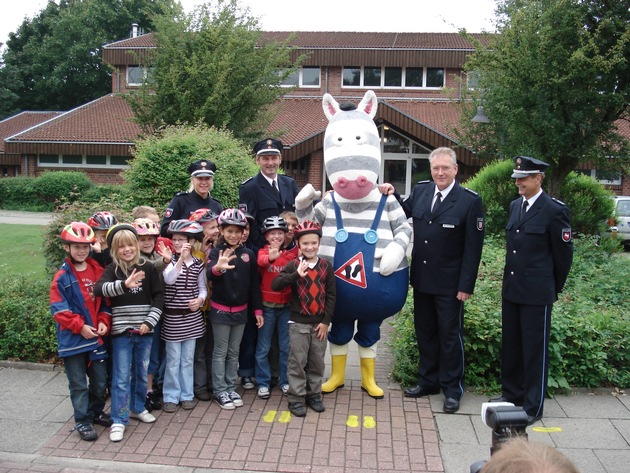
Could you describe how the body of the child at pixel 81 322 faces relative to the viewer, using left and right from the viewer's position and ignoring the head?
facing the viewer and to the right of the viewer

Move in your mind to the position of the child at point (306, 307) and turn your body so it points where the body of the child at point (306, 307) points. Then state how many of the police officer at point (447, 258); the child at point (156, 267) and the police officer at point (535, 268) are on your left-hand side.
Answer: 2

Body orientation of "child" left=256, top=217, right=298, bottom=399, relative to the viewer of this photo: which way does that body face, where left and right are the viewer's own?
facing the viewer

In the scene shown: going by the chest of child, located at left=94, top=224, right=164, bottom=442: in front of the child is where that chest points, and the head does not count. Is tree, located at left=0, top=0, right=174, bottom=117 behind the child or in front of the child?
behind

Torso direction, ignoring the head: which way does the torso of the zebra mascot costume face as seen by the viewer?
toward the camera

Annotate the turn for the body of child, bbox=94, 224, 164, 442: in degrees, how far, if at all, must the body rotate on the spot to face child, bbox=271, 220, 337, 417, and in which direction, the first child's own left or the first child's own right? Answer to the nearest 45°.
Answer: approximately 90° to the first child's own left

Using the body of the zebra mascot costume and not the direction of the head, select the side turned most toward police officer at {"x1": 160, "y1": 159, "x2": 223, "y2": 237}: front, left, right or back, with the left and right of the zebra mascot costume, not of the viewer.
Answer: right

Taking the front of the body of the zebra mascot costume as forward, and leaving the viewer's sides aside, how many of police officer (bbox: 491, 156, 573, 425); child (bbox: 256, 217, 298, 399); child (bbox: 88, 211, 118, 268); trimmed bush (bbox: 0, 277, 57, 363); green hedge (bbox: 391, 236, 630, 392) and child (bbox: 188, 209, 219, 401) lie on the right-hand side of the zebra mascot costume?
4

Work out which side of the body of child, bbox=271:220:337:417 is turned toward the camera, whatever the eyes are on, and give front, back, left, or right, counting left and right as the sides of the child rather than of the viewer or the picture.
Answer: front
